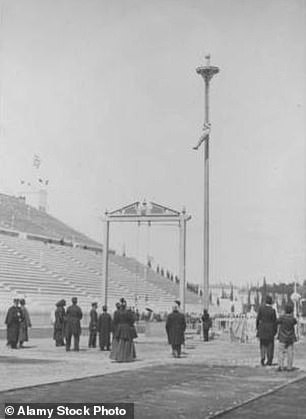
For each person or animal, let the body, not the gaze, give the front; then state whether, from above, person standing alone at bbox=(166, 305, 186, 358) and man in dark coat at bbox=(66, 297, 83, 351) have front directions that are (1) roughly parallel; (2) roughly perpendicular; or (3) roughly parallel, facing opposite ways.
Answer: roughly parallel

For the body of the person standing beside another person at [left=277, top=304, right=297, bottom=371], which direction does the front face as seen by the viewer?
away from the camera

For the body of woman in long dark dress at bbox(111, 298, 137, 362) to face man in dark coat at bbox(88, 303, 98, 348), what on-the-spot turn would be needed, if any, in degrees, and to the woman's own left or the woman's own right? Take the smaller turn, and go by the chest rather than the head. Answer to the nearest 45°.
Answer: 0° — they already face them

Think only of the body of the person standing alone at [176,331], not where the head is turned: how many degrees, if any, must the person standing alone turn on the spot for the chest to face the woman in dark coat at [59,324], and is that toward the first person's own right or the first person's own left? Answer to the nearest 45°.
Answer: approximately 45° to the first person's own left

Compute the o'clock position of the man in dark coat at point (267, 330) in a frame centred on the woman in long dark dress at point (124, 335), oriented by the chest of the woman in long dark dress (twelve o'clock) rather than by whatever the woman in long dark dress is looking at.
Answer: The man in dark coat is roughly at 3 o'clock from the woman in long dark dress.

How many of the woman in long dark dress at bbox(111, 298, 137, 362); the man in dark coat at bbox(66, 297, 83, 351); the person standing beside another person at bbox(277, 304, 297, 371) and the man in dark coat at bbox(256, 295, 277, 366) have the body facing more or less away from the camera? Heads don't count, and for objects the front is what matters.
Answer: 4

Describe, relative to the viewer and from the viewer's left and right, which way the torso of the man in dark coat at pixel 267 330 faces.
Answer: facing away from the viewer

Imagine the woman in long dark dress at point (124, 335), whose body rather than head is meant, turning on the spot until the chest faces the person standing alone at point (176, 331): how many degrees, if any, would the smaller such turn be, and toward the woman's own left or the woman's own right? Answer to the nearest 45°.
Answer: approximately 45° to the woman's own right

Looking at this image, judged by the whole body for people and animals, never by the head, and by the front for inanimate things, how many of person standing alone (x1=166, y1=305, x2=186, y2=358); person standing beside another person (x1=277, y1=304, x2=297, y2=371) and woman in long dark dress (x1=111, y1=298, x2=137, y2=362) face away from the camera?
3

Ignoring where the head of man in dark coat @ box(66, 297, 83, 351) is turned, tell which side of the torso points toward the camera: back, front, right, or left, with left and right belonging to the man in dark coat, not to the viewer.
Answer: back

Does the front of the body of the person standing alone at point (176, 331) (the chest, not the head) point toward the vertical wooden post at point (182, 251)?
yes

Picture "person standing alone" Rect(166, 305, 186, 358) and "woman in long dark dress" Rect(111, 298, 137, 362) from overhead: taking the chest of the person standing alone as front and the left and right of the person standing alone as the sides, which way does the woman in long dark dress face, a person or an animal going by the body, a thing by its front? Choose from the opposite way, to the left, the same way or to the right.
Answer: the same way

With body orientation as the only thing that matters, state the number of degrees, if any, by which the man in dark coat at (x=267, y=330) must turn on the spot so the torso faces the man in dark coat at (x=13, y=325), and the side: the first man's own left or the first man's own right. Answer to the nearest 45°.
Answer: approximately 45° to the first man's own left

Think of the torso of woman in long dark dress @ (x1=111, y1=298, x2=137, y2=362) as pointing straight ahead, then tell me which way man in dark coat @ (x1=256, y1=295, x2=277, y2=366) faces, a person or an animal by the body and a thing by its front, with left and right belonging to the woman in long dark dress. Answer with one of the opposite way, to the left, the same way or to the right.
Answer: the same way

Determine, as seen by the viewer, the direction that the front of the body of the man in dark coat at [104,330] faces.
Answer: away from the camera

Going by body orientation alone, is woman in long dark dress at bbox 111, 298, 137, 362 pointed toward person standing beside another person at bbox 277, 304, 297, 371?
no
